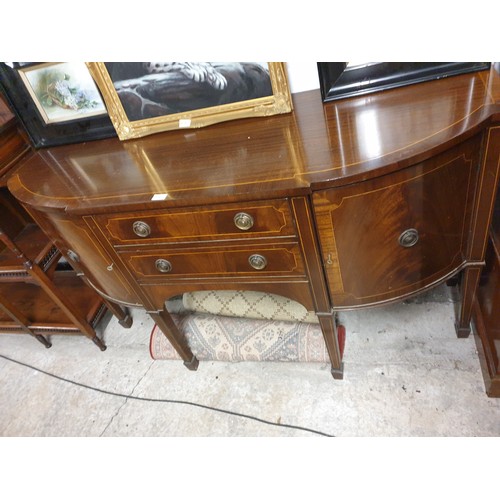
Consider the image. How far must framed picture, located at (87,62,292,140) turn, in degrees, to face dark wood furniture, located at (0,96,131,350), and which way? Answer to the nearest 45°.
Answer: approximately 90° to its right

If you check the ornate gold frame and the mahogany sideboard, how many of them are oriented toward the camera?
2

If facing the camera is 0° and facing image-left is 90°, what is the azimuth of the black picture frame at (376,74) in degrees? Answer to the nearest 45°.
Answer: approximately 0°

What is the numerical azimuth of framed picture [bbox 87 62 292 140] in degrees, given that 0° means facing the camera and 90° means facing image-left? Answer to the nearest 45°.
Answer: approximately 0°

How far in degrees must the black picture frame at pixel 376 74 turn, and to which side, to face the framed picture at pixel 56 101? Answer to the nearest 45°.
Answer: approximately 90° to its right

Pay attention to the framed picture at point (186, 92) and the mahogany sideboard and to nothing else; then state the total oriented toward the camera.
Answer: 2
